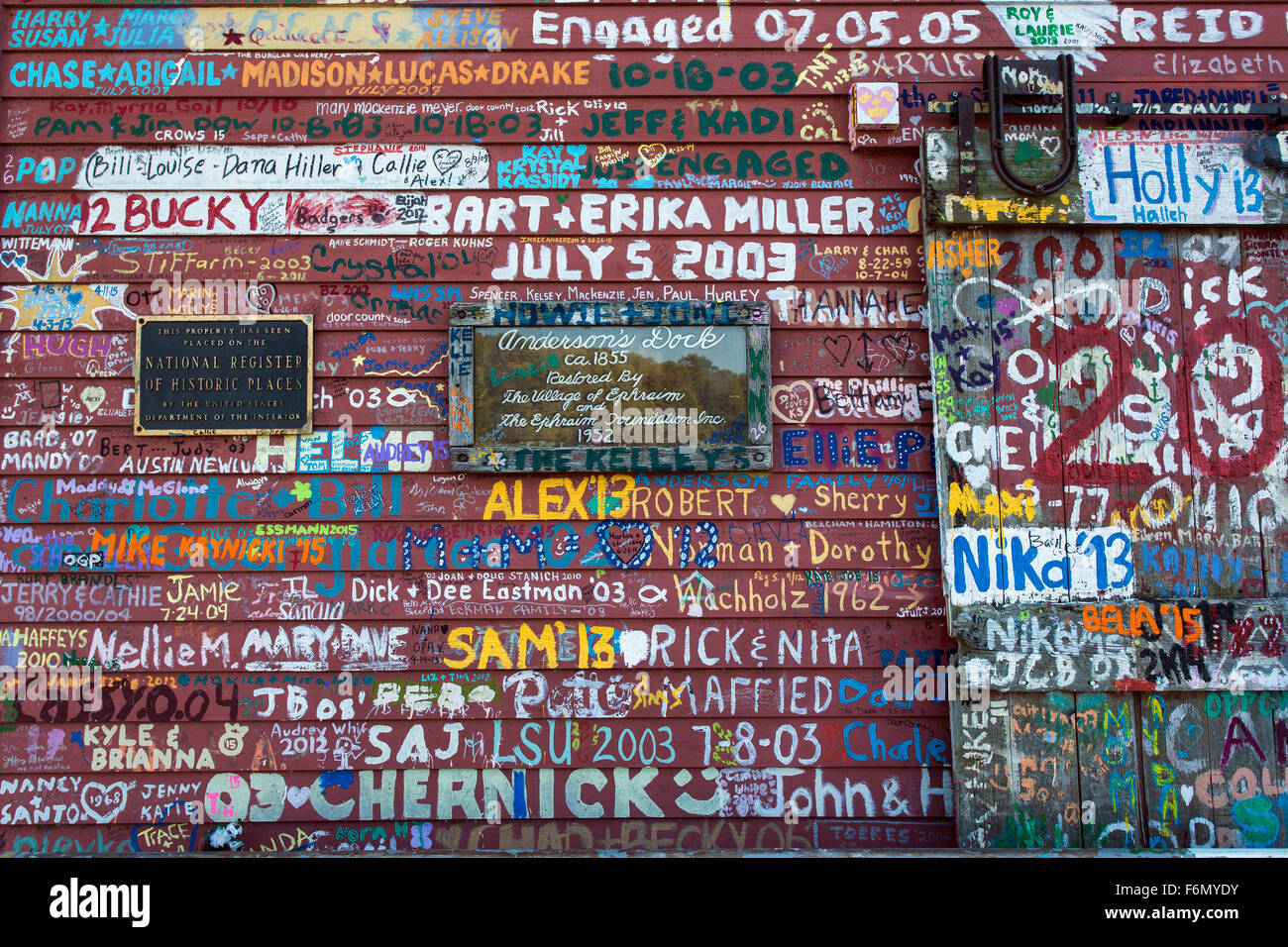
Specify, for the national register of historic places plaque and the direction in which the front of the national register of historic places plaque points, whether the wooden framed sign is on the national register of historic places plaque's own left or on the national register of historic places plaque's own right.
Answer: on the national register of historic places plaque's own left

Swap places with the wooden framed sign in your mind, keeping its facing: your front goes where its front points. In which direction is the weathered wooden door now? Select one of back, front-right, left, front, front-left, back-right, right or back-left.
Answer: left

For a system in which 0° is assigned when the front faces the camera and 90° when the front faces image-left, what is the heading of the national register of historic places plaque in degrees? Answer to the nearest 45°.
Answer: approximately 0°

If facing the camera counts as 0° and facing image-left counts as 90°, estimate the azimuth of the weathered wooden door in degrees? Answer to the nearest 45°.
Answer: approximately 0°

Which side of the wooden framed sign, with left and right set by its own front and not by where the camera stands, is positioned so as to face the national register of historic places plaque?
right

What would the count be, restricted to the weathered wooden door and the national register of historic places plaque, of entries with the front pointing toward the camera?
2

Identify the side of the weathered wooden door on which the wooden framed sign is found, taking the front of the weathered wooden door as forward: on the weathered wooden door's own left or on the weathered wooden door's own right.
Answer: on the weathered wooden door's own right
